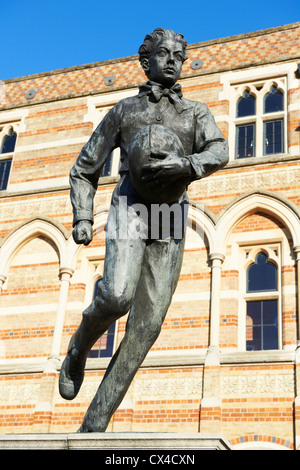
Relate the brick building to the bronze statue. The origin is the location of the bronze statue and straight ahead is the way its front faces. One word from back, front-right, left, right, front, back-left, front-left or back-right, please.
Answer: back

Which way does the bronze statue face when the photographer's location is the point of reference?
facing the viewer
